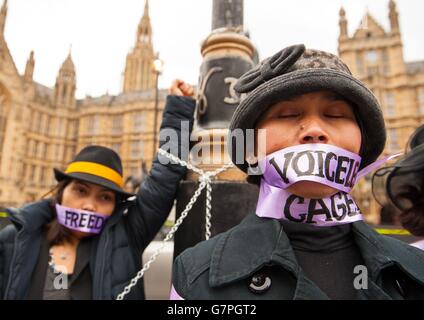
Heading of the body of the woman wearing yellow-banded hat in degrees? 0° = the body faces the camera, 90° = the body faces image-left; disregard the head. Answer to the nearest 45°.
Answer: approximately 0°

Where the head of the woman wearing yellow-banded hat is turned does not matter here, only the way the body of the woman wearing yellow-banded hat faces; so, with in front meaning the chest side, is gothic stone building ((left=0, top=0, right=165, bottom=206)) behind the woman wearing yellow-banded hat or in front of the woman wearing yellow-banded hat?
behind

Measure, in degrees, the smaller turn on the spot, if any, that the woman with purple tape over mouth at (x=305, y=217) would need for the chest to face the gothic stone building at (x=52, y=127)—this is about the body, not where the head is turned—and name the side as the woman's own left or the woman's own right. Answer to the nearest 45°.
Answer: approximately 135° to the woman's own right

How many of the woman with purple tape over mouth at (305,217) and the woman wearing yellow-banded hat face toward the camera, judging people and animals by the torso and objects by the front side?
2

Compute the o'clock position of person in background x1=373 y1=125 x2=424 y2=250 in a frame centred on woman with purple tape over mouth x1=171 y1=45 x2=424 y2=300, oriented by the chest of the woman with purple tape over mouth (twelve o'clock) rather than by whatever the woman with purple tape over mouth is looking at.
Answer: The person in background is roughly at 7 o'clock from the woman with purple tape over mouth.

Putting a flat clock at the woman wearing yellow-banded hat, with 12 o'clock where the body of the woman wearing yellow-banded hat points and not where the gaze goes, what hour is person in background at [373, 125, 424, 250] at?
The person in background is roughly at 10 o'clock from the woman wearing yellow-banded hat.
